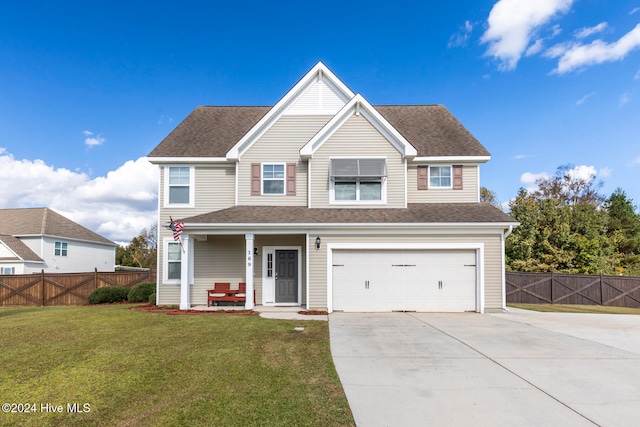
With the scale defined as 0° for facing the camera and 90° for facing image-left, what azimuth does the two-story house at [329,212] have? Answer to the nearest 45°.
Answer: approximately 0°

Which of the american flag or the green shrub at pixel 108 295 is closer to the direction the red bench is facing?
the american flag

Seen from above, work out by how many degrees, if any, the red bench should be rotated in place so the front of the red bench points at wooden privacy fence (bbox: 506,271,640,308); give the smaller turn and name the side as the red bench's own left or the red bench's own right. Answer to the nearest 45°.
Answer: approximately 90° to the red bench's own left

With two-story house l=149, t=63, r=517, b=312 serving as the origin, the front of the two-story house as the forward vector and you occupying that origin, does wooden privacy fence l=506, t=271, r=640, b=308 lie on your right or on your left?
on your left

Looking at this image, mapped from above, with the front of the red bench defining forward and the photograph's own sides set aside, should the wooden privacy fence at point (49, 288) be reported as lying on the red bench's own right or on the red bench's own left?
on the red bench's own right

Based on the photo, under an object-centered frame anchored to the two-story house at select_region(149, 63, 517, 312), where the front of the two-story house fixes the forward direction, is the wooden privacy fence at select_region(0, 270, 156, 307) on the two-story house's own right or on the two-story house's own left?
on the two-story house's own right

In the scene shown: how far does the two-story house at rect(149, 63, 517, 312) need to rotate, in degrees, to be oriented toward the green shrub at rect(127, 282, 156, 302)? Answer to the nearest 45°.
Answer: approximately 90° to its right
